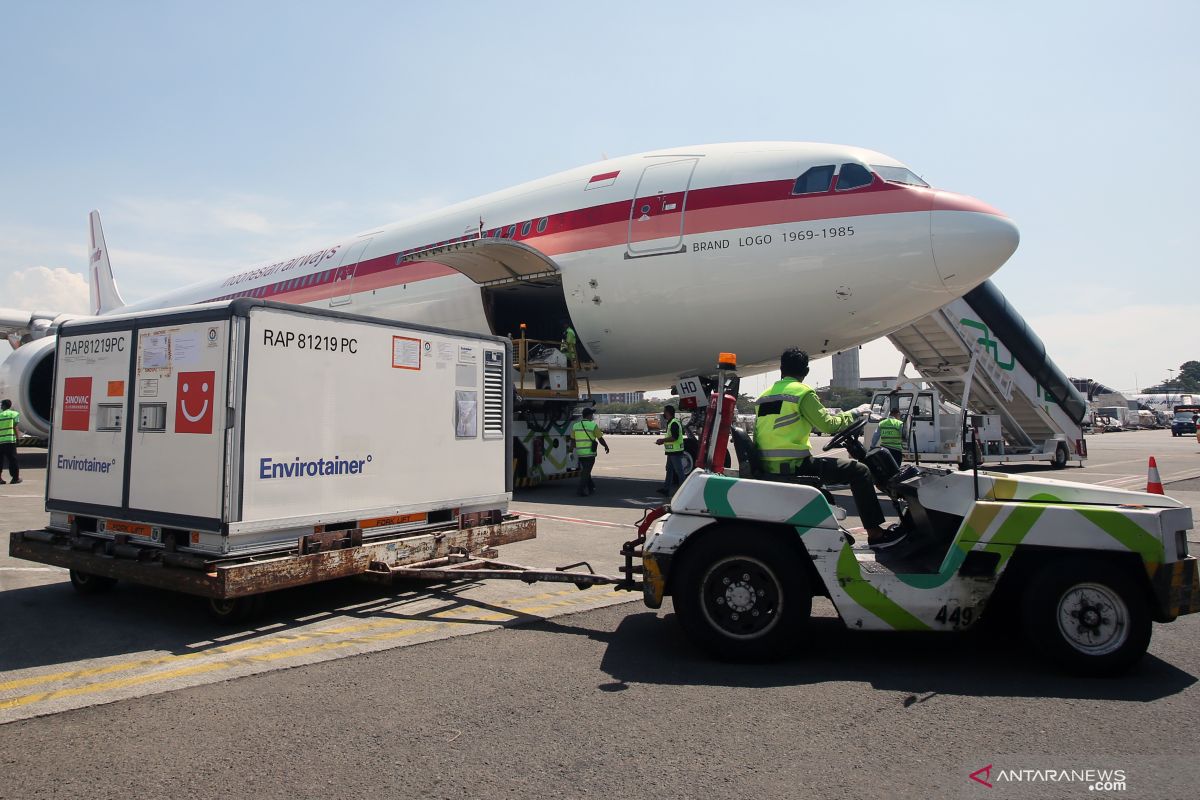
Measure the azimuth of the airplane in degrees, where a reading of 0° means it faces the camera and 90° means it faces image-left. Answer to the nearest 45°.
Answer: approximately 315°

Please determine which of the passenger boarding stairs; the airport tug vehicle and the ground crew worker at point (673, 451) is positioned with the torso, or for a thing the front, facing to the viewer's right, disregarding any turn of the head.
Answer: the airport tug vehicle

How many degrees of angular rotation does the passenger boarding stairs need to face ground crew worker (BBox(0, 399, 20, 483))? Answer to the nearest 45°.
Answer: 0° — it already faces them

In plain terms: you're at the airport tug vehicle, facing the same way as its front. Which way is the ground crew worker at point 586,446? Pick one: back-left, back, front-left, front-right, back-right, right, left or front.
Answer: back-left

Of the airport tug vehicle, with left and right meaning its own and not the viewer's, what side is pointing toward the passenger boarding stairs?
left

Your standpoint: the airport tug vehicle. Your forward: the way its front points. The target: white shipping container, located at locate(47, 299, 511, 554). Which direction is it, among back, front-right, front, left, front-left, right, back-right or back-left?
back

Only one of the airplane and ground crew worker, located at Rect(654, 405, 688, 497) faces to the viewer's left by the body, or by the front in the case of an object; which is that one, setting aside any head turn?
the ground crew worker

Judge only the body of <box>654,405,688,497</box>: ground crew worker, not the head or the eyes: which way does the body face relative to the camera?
to the viewer's left

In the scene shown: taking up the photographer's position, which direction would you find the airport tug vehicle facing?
facing to the right of the viewer

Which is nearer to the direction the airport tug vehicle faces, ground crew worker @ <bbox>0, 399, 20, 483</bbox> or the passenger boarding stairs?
the passenger boarding stairs

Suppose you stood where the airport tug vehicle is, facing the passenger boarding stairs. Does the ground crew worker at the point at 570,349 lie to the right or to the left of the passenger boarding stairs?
left

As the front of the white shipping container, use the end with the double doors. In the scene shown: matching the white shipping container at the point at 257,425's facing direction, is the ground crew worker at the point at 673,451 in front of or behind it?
behind

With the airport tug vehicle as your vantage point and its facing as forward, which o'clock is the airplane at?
The airplane is roughly at 8 o'clock from the airport tug vehicle.
